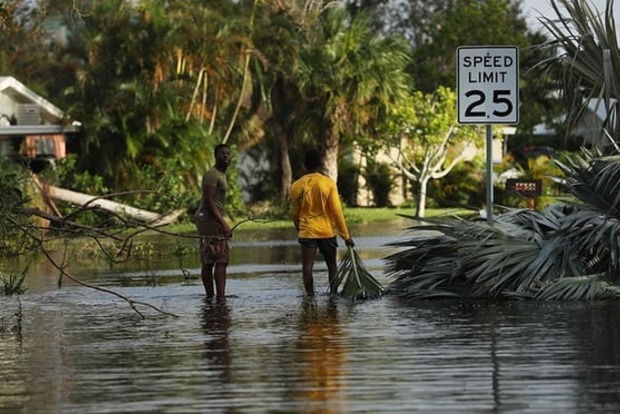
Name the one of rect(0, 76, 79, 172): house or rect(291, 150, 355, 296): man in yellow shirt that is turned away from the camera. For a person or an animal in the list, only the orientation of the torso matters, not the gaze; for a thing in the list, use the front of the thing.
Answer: the man in yellow shirt

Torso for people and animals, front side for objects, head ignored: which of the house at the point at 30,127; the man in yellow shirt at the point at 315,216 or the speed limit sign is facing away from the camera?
the man in yellow shirt

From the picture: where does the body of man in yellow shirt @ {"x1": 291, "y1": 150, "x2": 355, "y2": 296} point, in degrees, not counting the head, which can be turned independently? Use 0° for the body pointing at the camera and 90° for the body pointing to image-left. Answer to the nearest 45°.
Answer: approximately 180°

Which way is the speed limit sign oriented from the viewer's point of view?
toward the camera

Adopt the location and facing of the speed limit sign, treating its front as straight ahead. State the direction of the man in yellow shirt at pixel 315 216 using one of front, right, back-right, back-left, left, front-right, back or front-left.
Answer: right

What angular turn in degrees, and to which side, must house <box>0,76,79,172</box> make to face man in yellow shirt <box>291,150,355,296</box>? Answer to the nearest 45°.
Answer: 0° — it already faces them

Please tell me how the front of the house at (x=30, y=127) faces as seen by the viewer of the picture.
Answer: facing the viewer

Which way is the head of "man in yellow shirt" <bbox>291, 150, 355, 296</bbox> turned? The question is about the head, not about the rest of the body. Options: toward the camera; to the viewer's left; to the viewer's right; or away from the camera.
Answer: away from the camera

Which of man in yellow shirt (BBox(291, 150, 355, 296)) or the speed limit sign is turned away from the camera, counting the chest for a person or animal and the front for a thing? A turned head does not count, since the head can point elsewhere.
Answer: the man in yellow shirt

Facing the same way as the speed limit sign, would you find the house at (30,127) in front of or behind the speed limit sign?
behind

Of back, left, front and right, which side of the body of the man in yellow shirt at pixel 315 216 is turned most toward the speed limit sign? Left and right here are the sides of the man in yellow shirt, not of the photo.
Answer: right

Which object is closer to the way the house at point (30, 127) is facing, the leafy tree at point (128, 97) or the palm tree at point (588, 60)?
the palm tree

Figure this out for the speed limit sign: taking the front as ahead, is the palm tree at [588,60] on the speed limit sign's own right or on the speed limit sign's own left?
on the speed limit sign's own left
